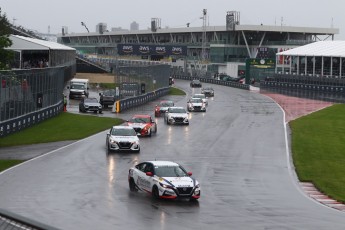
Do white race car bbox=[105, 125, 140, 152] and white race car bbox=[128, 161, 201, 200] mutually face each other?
no

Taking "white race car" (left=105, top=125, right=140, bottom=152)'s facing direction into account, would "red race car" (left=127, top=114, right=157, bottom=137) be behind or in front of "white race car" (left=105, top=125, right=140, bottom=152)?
behind

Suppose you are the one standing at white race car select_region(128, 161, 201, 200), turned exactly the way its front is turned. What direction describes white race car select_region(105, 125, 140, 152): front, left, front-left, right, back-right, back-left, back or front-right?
back-left

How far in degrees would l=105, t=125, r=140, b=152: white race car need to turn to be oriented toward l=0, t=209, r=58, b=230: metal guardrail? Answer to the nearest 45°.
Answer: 0° — it already faces it

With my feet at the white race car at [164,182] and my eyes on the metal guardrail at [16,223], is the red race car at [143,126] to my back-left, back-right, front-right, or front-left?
back-right

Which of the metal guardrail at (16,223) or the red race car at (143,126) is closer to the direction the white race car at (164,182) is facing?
the metal guardrail

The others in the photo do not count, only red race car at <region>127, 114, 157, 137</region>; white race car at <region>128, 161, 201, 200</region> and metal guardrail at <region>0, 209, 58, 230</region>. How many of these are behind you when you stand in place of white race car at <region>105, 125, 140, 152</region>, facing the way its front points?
1

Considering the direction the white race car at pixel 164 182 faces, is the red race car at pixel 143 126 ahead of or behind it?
behind

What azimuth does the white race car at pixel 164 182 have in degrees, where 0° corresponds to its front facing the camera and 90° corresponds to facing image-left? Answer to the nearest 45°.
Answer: approximately 315°

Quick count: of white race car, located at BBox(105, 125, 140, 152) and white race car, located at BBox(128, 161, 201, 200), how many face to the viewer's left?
0

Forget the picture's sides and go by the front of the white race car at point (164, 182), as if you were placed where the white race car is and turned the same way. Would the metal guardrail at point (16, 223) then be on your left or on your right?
on your right

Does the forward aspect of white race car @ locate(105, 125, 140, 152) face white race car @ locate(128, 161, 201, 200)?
yes

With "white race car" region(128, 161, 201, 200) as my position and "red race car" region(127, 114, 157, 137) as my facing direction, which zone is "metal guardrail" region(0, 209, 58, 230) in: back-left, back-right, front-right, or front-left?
back-left

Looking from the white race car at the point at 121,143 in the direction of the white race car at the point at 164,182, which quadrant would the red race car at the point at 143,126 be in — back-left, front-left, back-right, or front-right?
back-left

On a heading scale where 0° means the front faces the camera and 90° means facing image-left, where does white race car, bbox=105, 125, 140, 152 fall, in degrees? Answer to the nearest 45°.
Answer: approximately 0°
